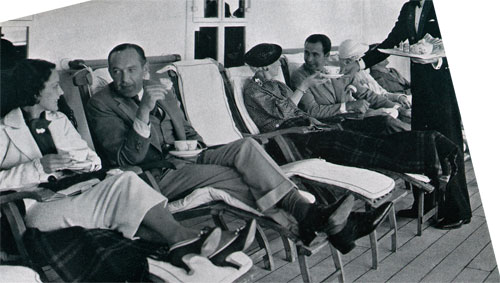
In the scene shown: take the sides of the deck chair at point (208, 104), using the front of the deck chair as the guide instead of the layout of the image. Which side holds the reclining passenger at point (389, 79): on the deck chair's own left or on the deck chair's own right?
on the deck chair's own left

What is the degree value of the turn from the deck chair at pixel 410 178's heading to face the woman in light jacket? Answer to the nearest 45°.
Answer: approximately 90° to its right

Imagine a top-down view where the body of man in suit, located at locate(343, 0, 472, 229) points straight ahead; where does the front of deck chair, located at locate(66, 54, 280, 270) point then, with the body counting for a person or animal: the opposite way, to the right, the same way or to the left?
to the left

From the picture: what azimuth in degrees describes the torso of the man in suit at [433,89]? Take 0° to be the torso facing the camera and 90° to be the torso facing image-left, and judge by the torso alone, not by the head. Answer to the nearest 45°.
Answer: approximately 45°

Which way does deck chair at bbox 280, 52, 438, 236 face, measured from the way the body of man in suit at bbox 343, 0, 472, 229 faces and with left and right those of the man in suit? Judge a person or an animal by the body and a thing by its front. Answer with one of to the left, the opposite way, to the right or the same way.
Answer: to the left

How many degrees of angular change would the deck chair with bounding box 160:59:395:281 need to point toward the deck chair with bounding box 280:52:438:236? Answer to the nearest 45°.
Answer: approximately 45° to its left

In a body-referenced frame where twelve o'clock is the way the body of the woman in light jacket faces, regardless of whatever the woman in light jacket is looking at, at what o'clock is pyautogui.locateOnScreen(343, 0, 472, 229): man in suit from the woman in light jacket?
The man in suit is roughly at 10 o'clock from the woman in light jacket.
